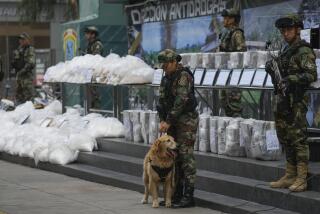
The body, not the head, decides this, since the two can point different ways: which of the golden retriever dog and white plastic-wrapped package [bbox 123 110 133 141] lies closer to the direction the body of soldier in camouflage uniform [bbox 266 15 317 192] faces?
the golden retriever dog

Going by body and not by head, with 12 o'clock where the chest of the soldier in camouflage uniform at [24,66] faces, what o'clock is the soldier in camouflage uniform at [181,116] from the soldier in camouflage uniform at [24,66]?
the soldier in camouflage uniform at [181,116] is roughly at 10 o'clock from the soldier in camouflage uniform at [24,66].

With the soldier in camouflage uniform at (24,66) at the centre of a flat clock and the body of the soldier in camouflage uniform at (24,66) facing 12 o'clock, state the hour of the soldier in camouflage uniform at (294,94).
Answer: the soldier in camouflage uniform at (294,94) is roughly at 10 o'clock from the soldier in camouflage uniform at (24,66).

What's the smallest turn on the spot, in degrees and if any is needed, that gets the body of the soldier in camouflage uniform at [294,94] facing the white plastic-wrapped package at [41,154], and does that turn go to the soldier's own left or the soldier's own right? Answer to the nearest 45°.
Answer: approximately 90° to the soldier's own right

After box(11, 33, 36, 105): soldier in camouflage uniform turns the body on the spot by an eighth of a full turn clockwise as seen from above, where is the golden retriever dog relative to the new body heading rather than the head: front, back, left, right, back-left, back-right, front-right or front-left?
left

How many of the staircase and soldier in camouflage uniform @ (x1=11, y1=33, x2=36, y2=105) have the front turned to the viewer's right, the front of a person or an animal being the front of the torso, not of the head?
0

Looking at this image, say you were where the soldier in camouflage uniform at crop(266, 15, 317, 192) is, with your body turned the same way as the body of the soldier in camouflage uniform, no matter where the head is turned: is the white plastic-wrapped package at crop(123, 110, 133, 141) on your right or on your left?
on your right

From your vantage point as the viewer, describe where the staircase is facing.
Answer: facing the viewer and to the left of the viewer
